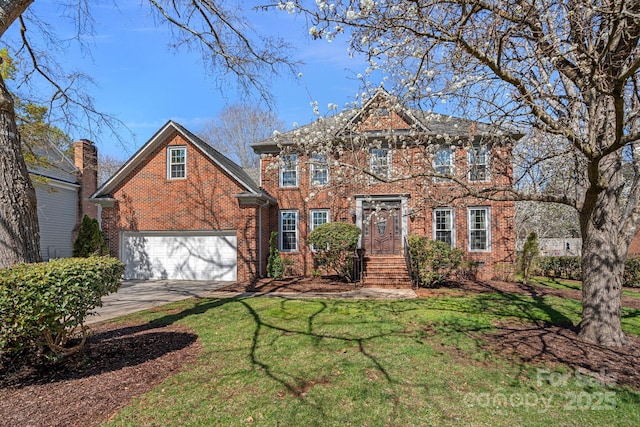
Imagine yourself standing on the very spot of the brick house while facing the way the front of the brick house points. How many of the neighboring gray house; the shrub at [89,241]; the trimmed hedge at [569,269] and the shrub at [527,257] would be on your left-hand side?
2

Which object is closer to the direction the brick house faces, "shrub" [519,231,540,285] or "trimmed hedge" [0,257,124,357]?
the trimmed hedge

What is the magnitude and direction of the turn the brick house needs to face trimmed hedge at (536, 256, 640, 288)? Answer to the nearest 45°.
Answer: approximately 90° to its left

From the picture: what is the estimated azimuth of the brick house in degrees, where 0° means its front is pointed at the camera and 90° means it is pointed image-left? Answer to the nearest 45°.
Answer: approximately 0°

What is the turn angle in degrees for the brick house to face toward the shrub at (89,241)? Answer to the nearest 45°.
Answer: approximately 90° to its right

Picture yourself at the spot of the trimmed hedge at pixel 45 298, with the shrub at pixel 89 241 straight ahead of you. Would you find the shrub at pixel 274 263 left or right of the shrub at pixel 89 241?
right

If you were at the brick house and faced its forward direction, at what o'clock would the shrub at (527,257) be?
The shrub is roughly at 9 o'clock from the brick house.

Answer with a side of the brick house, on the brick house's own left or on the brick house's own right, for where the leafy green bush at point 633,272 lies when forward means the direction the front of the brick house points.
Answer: on the brick house's own left

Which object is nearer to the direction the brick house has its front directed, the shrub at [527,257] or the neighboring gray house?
the shrub

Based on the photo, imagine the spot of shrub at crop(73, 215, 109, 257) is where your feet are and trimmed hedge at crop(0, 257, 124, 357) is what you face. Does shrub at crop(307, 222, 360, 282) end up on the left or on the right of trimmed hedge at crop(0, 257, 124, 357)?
left
